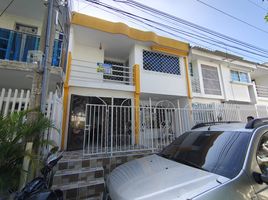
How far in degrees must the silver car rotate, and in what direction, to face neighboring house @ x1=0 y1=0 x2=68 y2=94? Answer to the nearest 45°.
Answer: approximately 45° to its right

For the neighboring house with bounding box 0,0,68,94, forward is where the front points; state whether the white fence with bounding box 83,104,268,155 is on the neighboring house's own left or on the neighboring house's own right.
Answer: on the neighboring house's own left

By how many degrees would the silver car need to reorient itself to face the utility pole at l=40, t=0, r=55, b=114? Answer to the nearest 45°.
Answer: approximately 45° to its right

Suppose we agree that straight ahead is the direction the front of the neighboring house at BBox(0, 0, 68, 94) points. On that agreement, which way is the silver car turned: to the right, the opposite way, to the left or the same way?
to the right

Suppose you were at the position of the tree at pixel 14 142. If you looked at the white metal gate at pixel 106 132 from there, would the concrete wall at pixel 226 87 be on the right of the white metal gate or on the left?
right

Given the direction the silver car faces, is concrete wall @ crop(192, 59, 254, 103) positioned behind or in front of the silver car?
behind

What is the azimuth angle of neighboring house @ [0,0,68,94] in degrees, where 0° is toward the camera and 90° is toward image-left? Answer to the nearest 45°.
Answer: approximately 0°

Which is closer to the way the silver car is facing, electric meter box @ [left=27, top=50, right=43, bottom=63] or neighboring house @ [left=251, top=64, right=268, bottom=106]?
the electric meter box

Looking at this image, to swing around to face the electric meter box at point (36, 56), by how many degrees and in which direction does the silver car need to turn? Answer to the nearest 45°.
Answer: approximately 45° to its right

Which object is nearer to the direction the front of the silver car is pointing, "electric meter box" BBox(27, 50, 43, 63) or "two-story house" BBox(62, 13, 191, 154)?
the electric meter box

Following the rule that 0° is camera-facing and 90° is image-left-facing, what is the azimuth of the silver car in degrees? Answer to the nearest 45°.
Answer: approximately 45°

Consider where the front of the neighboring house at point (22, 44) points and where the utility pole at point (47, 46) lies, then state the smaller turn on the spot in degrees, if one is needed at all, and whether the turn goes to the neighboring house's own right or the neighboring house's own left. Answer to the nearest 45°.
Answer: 0° — it already faces it
